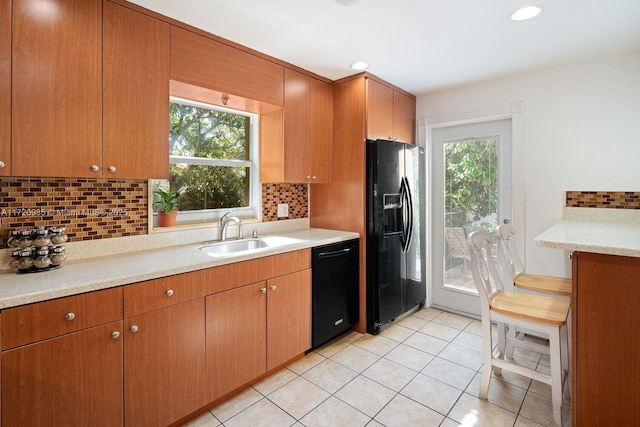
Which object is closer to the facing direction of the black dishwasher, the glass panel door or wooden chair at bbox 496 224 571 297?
the wooden chair

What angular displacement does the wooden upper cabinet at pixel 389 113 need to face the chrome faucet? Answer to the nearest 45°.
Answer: approximately 90° to its right

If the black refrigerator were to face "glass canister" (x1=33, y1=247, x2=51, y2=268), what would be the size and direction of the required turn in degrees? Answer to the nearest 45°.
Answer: approximately 90° to its right

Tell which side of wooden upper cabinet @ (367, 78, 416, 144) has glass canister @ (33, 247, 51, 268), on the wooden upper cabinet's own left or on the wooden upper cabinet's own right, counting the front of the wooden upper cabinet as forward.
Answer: on the wooden upper cabinet's own right

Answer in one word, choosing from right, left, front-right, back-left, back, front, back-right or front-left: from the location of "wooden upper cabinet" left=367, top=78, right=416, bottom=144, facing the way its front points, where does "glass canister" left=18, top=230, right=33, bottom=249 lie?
right

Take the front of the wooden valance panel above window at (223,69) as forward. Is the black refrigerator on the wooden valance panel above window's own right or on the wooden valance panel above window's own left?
on the wooden valance panel above window's own left

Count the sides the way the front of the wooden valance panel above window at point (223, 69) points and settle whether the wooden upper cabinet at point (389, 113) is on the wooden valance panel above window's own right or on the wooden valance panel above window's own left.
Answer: on the wooden valance panel above window's own left

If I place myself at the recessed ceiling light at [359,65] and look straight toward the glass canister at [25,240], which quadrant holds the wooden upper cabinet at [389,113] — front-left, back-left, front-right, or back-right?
back-right

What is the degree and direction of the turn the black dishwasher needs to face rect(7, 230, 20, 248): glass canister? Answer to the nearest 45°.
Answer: approximately 90° to its right

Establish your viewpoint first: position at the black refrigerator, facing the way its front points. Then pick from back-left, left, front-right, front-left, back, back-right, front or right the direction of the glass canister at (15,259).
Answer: right

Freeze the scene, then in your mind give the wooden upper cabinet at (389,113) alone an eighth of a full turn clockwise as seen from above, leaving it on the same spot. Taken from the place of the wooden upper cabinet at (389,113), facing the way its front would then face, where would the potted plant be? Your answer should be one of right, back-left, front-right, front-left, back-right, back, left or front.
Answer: front-right

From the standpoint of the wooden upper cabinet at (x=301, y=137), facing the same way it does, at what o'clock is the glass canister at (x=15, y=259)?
The glass canister is roughly at 3 o'clock from the wooden upper cabinet.

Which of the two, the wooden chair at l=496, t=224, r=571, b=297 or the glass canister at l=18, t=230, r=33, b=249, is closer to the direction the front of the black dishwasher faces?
the wooden chair
